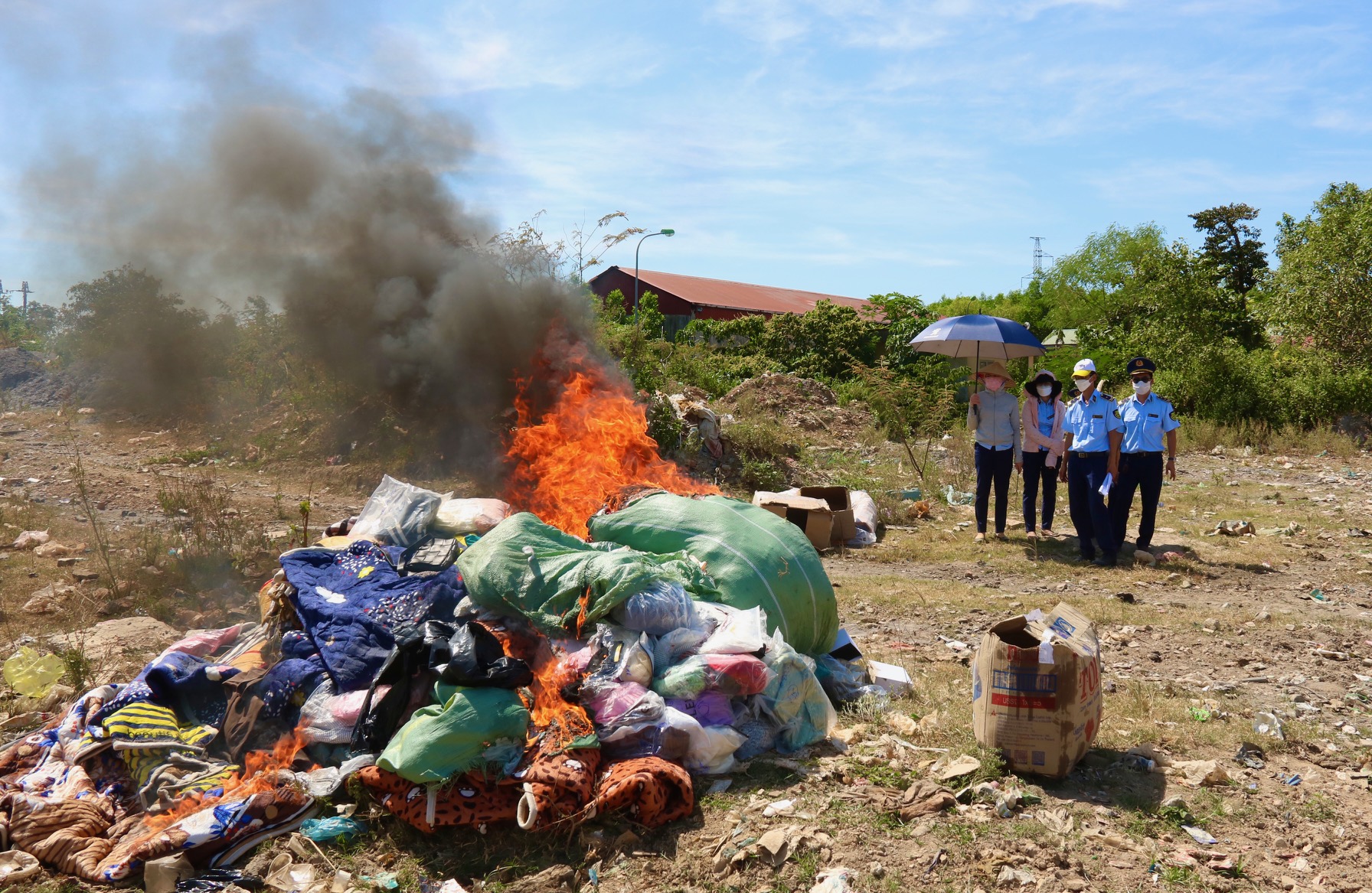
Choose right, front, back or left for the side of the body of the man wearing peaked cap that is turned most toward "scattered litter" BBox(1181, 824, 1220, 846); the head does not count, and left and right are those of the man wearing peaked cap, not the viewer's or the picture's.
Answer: front

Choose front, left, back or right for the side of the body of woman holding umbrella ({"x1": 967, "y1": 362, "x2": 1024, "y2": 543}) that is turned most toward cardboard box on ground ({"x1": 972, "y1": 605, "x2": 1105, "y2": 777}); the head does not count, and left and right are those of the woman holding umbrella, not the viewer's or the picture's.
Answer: front

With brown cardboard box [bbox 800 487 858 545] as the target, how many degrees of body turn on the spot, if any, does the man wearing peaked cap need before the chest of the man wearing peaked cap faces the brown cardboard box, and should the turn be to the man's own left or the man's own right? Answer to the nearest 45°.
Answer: approximately 90° to the man's own right

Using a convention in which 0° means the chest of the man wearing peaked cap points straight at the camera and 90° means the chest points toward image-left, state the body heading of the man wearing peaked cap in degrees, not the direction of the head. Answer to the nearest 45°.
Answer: approximately 0°

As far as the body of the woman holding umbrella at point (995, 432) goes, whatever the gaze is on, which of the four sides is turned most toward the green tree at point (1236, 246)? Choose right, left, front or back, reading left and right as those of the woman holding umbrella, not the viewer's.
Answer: back

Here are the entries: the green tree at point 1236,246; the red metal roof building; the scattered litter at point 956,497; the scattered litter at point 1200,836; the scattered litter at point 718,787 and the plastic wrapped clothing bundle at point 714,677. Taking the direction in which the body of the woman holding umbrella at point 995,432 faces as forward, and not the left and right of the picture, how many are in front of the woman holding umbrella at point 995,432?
3

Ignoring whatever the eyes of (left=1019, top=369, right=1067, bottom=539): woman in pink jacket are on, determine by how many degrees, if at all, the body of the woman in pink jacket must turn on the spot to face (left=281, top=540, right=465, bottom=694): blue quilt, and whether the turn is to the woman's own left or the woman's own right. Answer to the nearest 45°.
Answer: approximately 45° to the woman's own right
